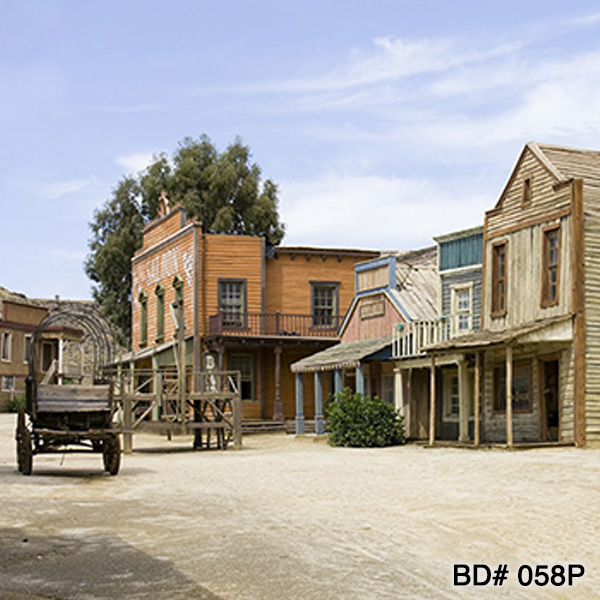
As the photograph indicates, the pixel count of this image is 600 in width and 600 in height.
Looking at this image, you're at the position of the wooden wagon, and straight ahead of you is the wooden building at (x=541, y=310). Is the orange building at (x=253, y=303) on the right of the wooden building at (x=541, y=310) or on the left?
left

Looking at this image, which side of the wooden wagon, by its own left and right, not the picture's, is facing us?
back

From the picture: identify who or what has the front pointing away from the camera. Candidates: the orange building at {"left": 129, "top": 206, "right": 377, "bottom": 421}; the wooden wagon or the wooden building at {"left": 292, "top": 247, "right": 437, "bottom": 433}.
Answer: the wooden wagon

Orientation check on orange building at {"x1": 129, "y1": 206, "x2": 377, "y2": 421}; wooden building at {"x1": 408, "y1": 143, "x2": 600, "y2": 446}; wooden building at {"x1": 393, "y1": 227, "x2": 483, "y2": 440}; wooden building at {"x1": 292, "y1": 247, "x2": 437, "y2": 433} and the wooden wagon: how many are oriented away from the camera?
1

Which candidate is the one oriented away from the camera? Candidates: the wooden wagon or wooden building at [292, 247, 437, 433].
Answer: the wooden wagon

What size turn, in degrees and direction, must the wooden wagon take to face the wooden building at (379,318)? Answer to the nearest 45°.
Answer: approximately 45° to its right

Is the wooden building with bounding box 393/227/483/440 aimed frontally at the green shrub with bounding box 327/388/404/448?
yes

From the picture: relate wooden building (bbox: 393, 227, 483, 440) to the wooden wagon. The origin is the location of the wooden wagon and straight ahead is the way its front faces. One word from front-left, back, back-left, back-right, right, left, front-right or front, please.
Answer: front-right

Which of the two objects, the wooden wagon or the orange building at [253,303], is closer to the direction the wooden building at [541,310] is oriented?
the wooden wagon

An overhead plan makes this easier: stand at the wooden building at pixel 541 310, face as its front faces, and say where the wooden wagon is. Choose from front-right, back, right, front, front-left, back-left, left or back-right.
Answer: front

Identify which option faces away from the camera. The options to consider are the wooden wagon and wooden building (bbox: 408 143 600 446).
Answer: the wooden wagon

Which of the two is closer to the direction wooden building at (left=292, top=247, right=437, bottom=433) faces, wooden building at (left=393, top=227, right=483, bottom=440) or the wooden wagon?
the wooden wagon
